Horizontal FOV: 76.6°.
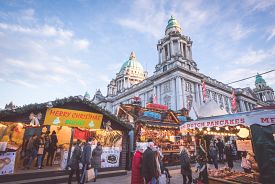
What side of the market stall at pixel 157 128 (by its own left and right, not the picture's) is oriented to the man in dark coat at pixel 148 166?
front

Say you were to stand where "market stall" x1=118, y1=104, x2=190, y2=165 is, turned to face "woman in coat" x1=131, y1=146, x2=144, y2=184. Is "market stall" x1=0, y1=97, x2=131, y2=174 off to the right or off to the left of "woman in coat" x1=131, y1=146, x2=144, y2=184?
right

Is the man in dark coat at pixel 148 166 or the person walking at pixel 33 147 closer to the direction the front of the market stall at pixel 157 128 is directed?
the man in dark coat

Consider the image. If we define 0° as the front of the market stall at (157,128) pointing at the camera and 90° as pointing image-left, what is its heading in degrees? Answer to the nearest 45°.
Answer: approximately 0°

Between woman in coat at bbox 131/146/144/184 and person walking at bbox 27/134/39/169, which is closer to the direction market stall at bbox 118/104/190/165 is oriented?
the woman in coat

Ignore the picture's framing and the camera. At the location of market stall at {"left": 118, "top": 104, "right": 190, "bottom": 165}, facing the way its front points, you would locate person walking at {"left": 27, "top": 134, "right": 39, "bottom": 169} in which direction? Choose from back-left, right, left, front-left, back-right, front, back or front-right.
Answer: front-right

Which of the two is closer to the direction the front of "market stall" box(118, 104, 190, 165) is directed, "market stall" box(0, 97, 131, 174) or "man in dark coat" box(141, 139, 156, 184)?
the man in dark coat

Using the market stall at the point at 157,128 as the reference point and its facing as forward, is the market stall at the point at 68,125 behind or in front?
in front

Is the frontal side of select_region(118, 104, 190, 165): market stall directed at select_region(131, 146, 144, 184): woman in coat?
yes
